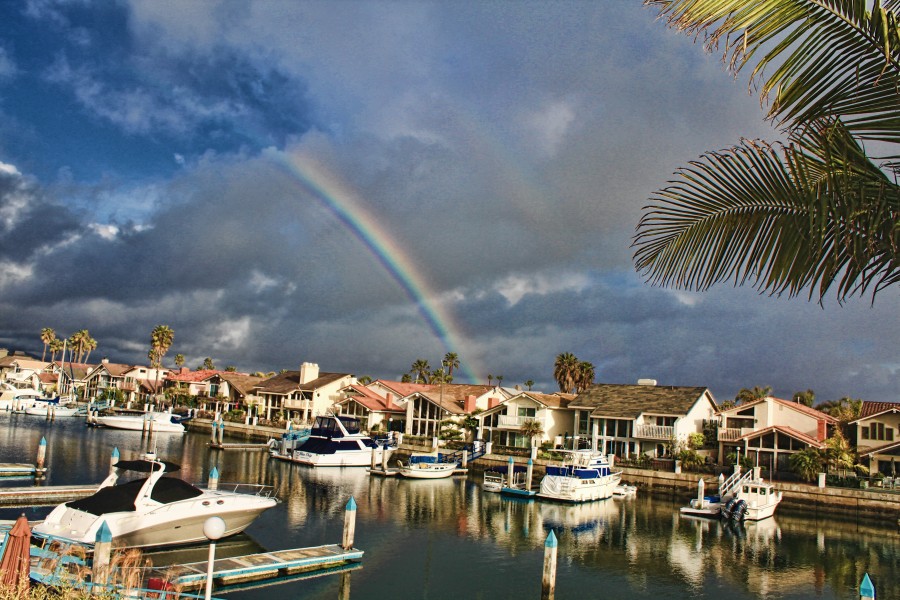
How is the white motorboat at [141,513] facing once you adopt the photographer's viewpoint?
facing away from the viewer and to the right of the viewer

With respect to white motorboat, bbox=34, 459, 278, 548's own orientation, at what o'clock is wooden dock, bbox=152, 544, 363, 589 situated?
The wooden dock is roughly at 3 o'clock from the white motorboat.

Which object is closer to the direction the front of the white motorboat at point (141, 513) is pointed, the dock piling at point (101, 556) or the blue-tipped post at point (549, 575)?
the blue-tipped post

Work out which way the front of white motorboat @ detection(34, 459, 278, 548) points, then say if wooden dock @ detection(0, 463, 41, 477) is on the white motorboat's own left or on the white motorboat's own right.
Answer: on the white motorboat's own left

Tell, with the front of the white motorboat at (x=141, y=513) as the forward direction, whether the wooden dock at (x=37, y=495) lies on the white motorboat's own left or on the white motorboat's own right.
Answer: on the white motorboat's own left

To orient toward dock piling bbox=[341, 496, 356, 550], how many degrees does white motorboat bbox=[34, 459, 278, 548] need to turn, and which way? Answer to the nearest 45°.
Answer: approximately 45° to its right

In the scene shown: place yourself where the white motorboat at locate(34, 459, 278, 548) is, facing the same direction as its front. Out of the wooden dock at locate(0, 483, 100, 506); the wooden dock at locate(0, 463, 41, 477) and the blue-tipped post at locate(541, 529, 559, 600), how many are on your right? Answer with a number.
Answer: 1

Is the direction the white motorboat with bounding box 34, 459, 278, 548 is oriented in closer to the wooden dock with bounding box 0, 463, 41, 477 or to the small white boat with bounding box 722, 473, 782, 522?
the small white boat

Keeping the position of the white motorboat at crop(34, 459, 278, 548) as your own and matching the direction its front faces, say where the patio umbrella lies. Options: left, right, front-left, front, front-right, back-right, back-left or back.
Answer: back-right

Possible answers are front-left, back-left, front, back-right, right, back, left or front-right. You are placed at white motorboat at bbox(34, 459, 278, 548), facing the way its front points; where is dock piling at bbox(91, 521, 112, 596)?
back-right

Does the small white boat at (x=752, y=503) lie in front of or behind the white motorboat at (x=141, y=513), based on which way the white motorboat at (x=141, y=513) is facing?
in front
